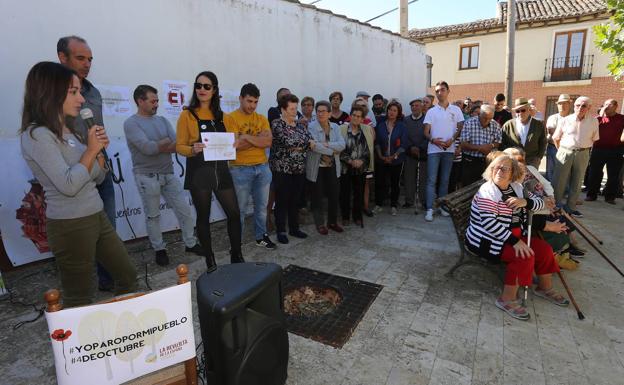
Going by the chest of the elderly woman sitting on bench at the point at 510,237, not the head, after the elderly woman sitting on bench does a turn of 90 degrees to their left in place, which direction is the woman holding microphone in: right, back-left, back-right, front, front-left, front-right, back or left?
back

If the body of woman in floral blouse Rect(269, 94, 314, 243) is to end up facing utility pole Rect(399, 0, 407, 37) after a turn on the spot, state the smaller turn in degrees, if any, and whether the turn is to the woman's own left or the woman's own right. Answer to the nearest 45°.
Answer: approximately 90° to the woman's own left

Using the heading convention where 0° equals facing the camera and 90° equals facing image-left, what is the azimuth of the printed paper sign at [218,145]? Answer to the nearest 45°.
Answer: approximately 0°

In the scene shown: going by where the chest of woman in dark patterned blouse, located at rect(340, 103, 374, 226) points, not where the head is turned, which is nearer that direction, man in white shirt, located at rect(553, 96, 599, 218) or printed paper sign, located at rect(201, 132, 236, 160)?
the printed paper sign

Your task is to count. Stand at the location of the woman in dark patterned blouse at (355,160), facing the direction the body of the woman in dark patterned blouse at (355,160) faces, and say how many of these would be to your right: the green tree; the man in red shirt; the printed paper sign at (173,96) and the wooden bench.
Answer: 1

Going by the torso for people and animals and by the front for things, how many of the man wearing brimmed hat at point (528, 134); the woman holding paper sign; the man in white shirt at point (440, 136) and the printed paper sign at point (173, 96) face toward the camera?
4

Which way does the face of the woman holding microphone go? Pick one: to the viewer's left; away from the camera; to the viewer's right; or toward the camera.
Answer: to the viewer's right

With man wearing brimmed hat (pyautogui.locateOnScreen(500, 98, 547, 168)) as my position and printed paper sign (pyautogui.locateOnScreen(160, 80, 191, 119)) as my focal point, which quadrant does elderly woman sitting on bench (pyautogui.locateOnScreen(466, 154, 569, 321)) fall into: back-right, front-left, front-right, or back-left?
front-left

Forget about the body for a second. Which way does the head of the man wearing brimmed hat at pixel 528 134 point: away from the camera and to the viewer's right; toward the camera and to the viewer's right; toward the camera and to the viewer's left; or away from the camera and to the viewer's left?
toward the camera and to the viewer's left

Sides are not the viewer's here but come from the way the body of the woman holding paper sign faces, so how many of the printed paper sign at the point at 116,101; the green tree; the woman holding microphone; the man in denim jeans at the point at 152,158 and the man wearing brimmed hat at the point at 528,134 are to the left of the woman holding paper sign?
2

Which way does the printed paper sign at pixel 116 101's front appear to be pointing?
toward the camera

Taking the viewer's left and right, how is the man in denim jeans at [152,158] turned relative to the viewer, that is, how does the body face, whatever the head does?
facing the viewer and to the right of the viewer

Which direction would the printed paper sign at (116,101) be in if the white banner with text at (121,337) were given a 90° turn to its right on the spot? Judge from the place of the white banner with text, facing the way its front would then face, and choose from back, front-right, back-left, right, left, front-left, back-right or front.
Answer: right

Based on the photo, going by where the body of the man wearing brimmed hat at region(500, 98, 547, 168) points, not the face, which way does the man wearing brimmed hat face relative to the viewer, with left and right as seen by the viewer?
facing the viewer

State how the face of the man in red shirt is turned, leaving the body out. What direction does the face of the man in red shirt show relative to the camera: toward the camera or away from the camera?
toward the camera

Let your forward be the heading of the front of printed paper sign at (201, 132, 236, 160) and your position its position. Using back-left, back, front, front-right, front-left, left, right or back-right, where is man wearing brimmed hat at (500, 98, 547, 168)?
left

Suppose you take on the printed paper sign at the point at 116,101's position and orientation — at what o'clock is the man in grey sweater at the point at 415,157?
The man in grey sweater is roughly at 9 o'clock from the printed paper sign.

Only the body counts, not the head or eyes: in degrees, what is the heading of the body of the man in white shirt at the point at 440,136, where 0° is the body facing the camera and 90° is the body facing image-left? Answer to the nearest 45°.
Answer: approximately 0°

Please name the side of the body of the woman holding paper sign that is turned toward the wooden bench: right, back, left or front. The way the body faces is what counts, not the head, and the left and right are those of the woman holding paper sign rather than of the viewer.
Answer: left
